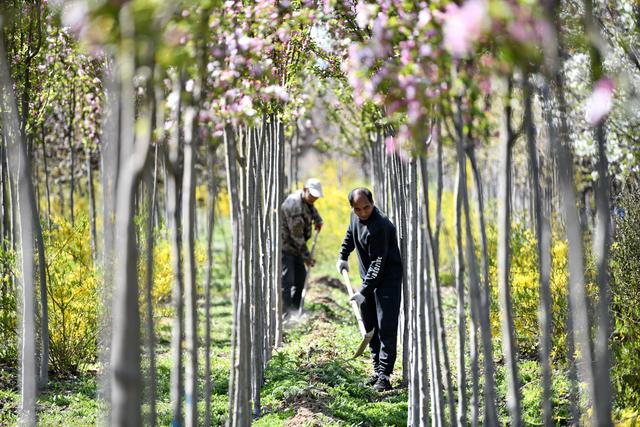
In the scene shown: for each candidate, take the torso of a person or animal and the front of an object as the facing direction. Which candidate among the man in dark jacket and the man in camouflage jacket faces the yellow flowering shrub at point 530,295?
the man in camouflage jacket

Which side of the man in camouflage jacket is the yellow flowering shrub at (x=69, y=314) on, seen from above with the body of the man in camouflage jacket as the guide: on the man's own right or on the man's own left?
on the man's own right

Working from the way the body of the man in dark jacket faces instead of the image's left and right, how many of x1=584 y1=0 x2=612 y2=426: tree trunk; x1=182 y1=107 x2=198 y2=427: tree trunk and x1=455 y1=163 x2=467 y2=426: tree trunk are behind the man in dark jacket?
0

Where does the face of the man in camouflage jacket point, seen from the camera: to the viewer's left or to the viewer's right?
to the viewer's right

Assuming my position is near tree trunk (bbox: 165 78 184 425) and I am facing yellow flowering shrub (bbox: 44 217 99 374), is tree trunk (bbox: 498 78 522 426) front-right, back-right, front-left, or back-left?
back-right

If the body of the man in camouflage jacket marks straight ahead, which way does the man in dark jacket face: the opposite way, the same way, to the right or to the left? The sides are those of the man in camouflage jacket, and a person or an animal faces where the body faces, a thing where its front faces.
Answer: to the right

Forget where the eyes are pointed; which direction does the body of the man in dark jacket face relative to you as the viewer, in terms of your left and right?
facing the viewer and to the left of the viewer

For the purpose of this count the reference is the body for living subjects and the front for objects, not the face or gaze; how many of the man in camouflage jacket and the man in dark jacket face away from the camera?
0

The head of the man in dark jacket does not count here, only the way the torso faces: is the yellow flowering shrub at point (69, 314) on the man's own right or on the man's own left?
on the man's own right

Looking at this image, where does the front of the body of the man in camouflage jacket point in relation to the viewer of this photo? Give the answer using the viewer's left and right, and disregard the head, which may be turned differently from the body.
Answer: facing the viewer and to the right of the viewer

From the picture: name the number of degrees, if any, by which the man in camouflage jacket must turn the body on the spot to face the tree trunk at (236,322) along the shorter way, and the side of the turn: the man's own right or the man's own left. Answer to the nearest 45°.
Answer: approximately 45° to the man's own right

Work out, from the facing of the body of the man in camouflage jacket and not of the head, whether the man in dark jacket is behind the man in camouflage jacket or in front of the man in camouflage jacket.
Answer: in front

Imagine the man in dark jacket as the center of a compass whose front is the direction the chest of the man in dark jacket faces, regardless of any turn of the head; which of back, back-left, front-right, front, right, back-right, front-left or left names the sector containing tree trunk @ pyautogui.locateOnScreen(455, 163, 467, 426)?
front-left
